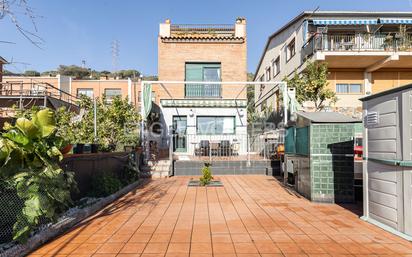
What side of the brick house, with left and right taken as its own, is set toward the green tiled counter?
front

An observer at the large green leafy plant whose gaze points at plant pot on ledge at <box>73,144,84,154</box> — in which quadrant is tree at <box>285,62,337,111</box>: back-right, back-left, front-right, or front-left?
front-right

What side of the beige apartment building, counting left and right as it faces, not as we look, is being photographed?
front

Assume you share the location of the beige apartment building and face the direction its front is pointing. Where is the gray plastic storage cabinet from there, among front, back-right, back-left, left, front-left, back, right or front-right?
front

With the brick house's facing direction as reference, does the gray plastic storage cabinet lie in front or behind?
in front

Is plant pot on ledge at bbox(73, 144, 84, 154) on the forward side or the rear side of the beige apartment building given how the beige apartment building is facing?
on the forward side

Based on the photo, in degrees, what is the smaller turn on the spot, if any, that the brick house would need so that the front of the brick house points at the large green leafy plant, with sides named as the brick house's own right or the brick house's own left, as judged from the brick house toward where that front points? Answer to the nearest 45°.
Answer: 0° — it already faces it

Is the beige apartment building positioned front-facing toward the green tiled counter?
yes

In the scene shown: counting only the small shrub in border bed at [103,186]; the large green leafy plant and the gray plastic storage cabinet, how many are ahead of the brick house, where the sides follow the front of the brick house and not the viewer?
3

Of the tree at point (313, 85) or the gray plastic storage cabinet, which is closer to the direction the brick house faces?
the gray plastic storage cabinet

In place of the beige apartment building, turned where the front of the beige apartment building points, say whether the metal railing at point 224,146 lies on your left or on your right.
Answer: on your right

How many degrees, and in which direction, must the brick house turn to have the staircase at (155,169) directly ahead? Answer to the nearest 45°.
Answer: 0° — it already faces it

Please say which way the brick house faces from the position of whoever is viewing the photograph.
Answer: facing the viewer

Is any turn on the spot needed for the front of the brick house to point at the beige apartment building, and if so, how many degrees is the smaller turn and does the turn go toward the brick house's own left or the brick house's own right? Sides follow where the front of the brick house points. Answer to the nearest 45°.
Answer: approximately 90° to the brick house's own left
